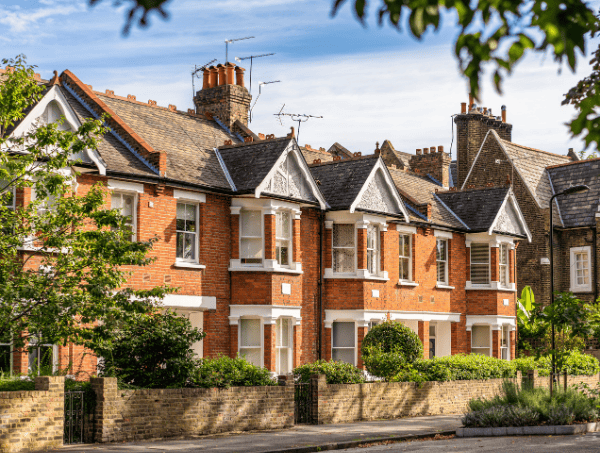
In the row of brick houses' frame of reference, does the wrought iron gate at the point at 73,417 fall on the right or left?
on its right

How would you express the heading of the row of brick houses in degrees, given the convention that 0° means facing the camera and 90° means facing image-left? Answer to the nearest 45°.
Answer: approximately 315°

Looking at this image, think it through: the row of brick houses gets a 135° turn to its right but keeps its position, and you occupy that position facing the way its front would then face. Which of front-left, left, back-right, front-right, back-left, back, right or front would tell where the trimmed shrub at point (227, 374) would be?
left

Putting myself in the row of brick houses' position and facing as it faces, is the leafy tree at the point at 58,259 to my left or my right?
on my right
